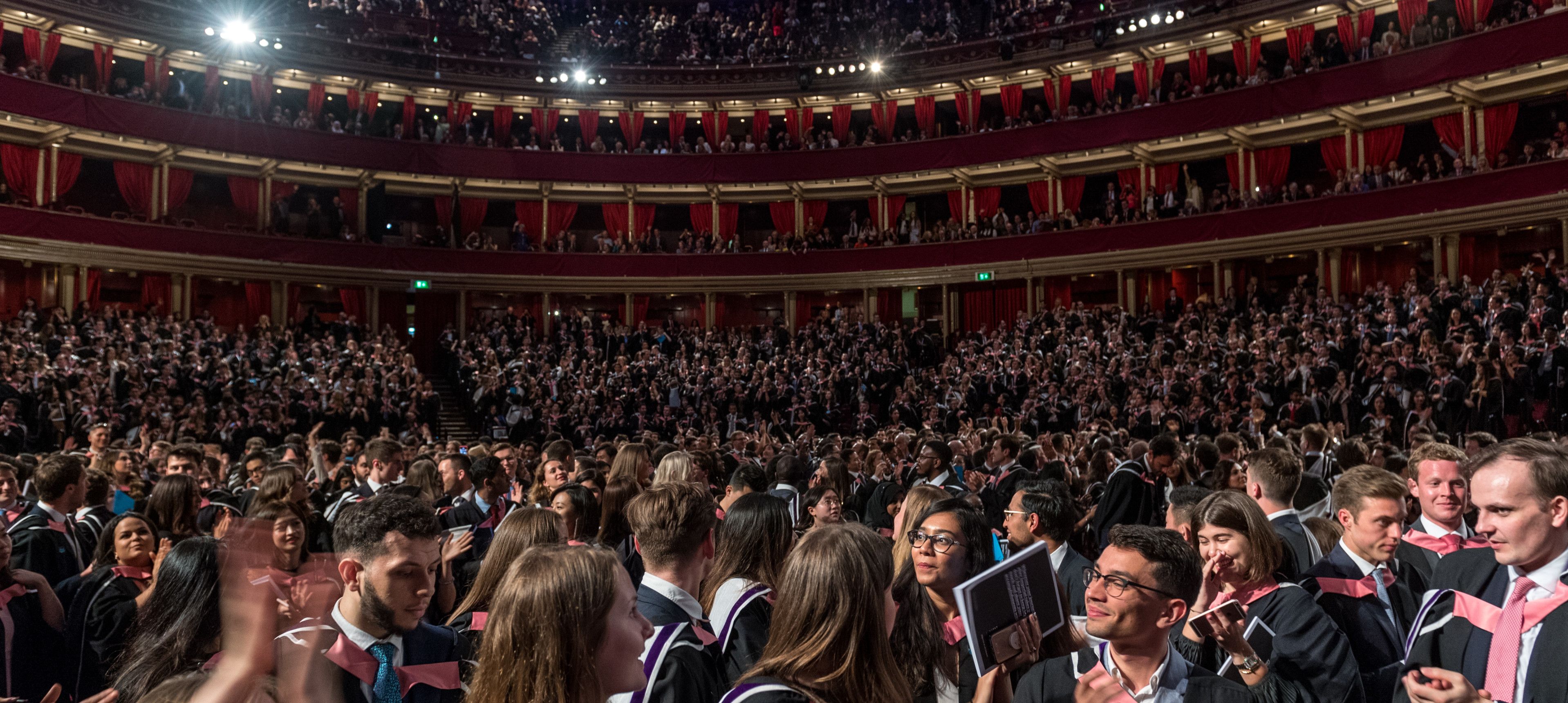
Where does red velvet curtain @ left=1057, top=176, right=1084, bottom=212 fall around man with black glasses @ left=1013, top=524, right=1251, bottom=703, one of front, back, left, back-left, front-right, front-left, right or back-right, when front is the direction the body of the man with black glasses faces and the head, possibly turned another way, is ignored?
back-right

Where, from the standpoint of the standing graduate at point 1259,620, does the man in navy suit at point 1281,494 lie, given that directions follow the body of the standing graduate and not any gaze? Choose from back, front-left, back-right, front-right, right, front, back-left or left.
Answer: back-right

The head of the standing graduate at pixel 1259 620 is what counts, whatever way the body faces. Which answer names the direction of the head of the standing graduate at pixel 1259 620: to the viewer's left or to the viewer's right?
to the viewer's left

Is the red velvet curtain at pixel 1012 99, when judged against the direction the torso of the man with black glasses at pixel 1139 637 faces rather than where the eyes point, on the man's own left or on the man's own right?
on the man's own right

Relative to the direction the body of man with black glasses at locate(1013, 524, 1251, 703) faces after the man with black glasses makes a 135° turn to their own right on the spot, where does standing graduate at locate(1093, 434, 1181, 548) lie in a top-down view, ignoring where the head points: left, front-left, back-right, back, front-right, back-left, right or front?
front

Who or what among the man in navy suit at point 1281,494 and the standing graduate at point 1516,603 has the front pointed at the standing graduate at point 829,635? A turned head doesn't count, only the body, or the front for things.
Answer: the standing graduate at point 1516,603

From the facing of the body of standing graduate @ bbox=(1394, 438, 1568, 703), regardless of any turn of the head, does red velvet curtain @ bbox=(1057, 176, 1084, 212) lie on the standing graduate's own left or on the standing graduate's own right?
on the standing graduate's own right

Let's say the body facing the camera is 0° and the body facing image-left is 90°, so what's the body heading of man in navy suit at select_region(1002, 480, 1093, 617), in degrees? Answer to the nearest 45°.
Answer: approximately 90°
